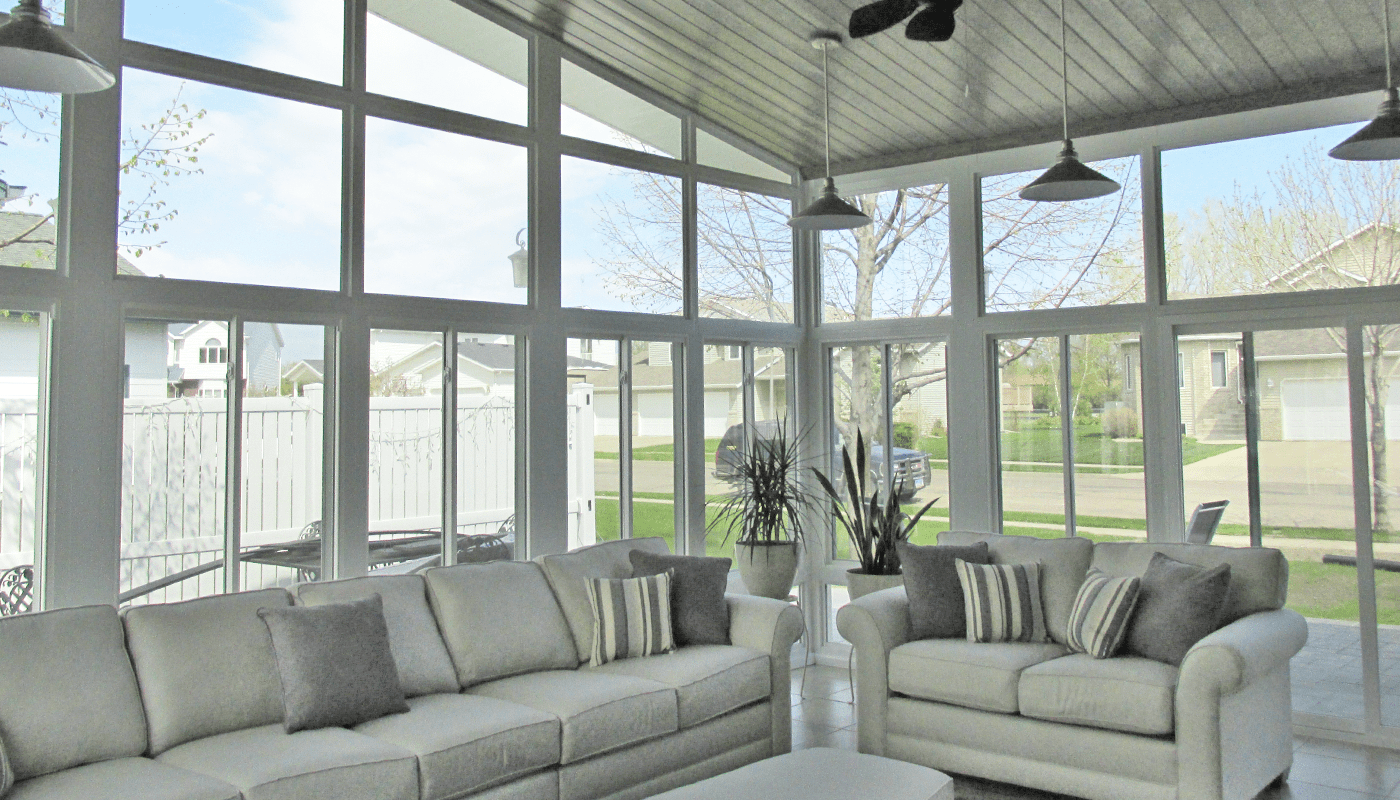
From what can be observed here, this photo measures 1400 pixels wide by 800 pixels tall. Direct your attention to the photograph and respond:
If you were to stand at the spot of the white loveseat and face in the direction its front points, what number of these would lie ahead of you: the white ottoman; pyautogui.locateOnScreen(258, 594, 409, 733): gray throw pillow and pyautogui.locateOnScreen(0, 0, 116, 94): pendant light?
3

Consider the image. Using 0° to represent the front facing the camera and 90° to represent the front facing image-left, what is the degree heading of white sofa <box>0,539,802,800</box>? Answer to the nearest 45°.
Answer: approximately 315°

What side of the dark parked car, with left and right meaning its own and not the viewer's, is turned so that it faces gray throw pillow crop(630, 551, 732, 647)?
right

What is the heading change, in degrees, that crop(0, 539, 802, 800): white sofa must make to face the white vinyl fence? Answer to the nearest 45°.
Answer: approximately 180°

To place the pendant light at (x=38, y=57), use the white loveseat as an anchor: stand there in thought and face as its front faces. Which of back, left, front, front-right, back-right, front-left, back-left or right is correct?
front

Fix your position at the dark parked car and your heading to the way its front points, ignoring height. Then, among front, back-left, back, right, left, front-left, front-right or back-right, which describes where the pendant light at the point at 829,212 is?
front-right

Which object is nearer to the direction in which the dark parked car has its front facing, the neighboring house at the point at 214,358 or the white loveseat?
the white loveseat

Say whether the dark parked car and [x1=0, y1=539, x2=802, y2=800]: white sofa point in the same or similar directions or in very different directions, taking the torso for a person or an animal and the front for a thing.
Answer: same or similar directions

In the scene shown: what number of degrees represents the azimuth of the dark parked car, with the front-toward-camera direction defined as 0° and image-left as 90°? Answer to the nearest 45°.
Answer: approximately 315°

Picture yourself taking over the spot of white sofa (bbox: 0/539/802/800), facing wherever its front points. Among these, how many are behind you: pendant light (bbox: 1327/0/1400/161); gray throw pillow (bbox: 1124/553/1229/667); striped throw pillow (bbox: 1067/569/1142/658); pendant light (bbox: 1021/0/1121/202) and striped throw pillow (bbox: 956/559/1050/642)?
0

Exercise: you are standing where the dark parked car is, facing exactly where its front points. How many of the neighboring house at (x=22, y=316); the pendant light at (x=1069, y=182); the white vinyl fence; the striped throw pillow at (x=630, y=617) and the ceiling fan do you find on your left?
0

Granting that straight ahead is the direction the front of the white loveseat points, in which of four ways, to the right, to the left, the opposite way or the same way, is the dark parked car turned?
to the left

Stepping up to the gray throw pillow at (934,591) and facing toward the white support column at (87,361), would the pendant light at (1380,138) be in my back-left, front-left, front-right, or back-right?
back-left

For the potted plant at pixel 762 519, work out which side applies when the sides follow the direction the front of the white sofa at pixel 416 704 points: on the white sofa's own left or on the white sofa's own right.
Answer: on the white sofa's own left

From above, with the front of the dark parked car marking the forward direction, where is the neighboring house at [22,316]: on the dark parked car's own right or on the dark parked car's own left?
on the dark parked car's own right

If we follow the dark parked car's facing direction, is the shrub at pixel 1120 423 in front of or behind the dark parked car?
in front
